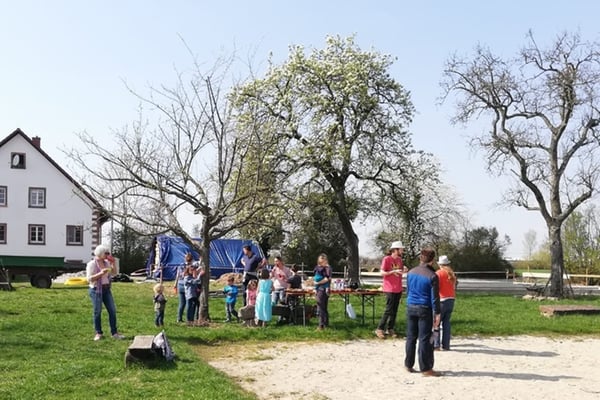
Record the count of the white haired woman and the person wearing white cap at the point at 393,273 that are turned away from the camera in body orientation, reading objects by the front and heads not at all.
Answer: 0

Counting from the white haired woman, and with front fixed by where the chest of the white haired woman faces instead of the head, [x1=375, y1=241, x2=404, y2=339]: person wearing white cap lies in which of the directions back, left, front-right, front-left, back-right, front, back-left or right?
front-left

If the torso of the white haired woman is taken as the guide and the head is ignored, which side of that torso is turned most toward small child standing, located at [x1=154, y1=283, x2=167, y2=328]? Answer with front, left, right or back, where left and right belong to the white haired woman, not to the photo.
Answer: left

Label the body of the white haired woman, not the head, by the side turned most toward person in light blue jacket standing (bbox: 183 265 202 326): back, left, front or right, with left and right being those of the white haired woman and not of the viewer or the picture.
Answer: left

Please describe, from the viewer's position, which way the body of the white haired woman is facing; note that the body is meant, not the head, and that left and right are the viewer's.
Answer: facing the viewer and to the right of the viewer

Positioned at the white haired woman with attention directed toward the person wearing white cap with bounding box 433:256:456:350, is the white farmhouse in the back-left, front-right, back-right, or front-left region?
back-left

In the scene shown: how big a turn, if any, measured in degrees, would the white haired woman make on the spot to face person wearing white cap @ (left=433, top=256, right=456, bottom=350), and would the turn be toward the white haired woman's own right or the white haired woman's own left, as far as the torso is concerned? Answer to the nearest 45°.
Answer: approximately 45° to the white haired woman's own left

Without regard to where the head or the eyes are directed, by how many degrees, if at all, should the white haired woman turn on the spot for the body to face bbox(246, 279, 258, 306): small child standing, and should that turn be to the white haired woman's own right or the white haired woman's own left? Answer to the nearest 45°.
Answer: approximately 90° to the white haired woman's own left
